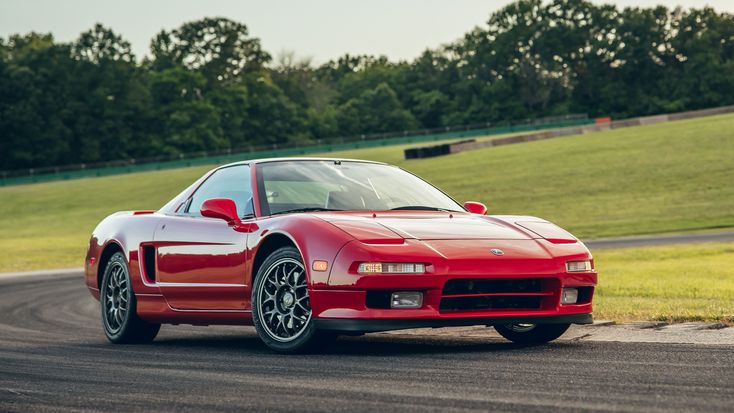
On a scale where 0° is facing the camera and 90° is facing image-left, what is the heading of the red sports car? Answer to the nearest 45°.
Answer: approximately 315°
